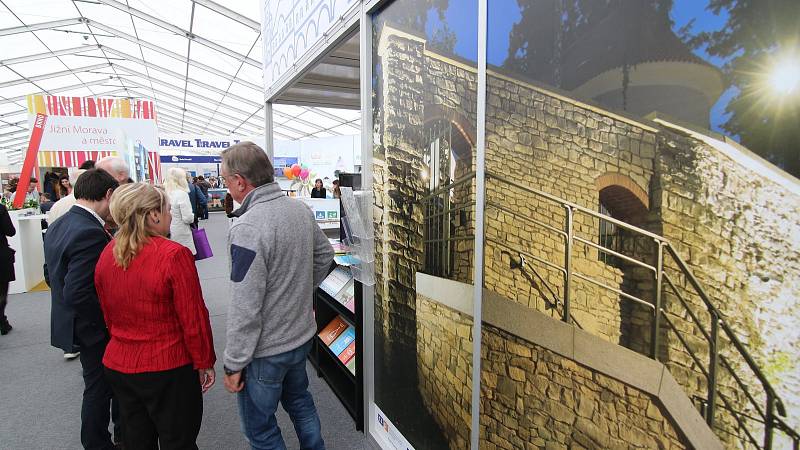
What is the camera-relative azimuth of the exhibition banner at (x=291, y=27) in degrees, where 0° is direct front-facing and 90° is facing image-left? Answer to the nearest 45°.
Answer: approximately 45°

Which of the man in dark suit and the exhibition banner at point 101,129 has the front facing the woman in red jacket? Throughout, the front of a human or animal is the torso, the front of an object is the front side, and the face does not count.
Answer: the exhibition banner

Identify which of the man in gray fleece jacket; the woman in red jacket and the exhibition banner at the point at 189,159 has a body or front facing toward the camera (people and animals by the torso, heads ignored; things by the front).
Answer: the exhibition banner

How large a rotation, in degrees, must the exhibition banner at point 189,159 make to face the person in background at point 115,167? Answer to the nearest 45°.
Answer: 0° — it already faces them

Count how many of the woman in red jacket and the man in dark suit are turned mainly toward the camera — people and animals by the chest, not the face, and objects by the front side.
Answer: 0

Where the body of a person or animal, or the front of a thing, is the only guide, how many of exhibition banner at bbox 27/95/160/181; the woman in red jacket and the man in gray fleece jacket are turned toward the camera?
1

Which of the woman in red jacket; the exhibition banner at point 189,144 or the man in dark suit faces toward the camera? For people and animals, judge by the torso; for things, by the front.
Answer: the exhibition banner

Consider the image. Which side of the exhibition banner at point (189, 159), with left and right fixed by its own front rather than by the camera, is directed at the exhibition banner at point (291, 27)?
front

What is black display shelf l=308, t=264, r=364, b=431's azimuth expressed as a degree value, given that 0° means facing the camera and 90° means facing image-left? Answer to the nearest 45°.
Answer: approximately 45°

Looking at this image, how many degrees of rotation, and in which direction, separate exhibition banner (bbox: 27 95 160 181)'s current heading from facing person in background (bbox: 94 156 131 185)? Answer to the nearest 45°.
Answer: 0° — it already faces them

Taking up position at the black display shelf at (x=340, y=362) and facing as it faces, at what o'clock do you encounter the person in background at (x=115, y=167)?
The person in background is roughly at 2 o'clock from the black display shelf.

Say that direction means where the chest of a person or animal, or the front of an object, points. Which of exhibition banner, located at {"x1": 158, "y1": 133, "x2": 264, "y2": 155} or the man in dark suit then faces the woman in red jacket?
the exhibition banner

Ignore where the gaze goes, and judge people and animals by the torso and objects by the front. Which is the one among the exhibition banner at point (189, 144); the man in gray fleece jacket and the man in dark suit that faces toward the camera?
the exhibition banner
